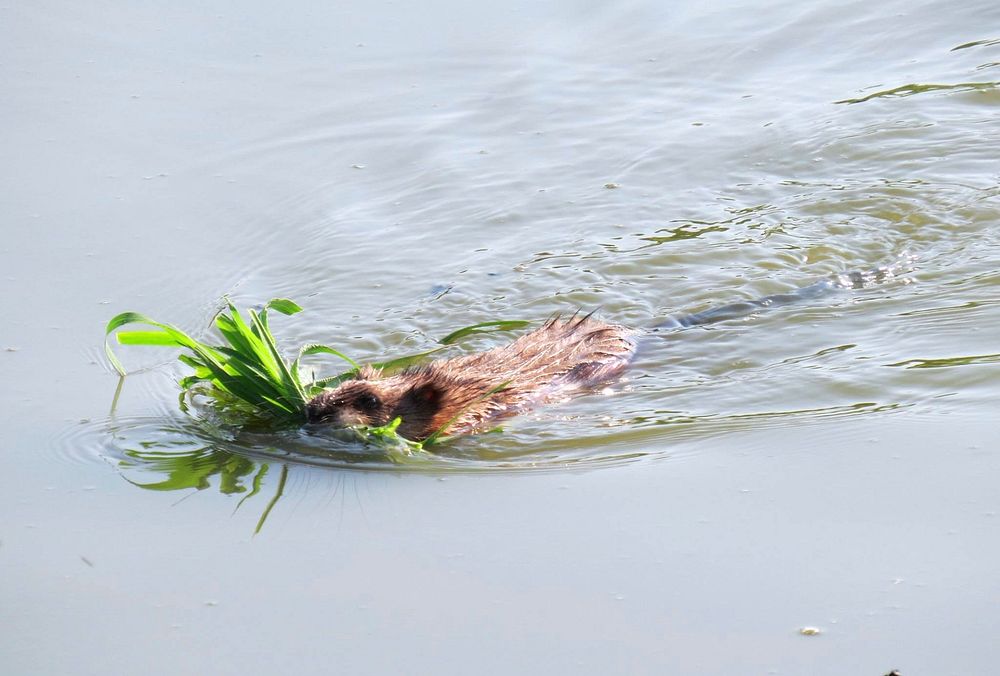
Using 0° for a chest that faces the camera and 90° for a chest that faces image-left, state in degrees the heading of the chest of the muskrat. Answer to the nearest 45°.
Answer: approximately 45°
